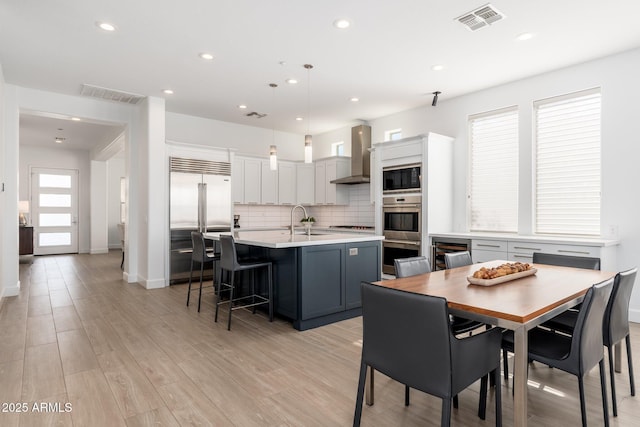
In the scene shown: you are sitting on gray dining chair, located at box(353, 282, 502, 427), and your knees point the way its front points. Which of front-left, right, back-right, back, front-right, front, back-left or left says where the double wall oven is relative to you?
front-left

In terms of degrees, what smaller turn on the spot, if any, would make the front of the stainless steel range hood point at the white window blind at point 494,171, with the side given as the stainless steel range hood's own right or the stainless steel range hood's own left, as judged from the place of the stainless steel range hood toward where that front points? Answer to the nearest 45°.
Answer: approximately 90° to the stainless steel range hood's own left

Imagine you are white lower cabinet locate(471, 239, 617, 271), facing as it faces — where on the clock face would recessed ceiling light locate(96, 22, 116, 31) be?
The recessed ceiling light is roughly at 12 o'clock from the white lower cabinet.

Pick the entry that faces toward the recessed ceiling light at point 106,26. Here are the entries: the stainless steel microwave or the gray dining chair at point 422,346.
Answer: the stainless steel microwave

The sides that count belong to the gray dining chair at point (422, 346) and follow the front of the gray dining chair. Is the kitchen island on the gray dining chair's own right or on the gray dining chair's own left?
on the gray dining chair's own left

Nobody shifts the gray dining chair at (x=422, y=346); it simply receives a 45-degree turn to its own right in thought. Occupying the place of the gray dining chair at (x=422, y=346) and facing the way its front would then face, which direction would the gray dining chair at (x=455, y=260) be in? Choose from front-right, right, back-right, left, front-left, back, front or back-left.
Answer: left

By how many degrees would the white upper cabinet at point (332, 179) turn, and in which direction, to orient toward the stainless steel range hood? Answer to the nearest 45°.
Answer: approximately 90° to its left

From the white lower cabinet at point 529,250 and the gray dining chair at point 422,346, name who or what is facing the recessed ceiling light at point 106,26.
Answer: the white lower cabinet

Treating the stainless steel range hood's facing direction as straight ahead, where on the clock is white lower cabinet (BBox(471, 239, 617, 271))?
The white lower cabinet is roughly at 9 o'clock from the stainless steel range hood.

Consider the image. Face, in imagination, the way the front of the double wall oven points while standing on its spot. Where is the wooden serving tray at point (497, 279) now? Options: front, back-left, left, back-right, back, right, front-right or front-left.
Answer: front-left

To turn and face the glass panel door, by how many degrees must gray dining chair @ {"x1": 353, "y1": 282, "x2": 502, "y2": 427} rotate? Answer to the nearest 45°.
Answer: approximately 90° to its left

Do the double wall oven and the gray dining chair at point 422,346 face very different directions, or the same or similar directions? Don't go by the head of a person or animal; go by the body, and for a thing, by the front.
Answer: very different directions

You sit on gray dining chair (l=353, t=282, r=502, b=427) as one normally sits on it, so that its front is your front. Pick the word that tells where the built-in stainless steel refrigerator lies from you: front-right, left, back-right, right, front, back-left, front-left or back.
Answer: left

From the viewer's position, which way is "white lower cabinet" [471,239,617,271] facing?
facing the viewer and to the left of the viewer

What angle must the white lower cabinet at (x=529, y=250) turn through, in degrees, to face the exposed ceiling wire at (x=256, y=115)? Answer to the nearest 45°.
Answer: approximately 45° to its right

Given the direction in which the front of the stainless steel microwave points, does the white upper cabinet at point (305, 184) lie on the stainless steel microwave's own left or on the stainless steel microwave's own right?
on the stainless steel microwave's own right

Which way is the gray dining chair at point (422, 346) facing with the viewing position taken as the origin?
facing away from the viewer and to the right of the viewer
